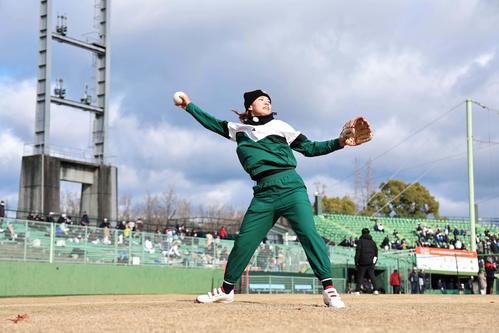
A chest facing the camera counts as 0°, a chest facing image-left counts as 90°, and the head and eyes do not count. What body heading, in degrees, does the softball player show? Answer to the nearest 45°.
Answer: approximately 0°

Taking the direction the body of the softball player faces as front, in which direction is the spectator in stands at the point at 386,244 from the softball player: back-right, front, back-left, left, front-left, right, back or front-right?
back

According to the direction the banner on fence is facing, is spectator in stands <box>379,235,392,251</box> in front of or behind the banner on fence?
behind

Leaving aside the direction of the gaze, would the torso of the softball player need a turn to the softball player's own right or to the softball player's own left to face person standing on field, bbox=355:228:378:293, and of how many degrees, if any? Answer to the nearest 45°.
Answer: approximately 180°

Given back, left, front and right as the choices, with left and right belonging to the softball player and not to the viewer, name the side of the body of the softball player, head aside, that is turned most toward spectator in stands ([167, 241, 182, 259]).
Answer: back

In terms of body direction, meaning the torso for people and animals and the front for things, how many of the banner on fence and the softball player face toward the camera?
2

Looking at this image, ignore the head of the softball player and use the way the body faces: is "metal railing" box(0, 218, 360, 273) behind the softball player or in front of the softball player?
behind

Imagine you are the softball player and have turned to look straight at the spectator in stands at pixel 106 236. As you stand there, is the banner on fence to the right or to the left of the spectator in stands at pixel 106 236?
right

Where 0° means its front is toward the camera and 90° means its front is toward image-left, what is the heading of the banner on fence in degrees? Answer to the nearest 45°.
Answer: approximately 0°

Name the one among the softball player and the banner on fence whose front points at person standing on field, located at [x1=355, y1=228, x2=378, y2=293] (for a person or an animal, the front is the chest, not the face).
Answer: the banner on fence
